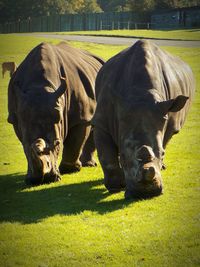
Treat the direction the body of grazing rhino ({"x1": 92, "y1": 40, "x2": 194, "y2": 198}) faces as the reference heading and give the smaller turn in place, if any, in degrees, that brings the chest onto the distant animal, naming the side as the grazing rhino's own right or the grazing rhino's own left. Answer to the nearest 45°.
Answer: approximately 135° to the grazing rhino's own right

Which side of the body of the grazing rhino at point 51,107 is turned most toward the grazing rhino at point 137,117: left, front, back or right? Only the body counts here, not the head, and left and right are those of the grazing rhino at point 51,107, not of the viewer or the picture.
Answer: left

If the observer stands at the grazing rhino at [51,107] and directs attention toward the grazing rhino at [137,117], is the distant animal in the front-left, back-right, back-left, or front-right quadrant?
back-left

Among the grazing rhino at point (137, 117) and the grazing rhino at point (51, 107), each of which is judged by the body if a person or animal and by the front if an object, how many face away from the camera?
0

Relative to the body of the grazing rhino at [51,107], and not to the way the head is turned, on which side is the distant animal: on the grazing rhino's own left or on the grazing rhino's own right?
on the grazing rhino's own right

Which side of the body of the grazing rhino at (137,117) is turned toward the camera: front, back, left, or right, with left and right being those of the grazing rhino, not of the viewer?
front

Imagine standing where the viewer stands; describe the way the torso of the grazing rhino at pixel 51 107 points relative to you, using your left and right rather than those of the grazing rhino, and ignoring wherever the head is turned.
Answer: facing the viewer and to the left of the viewer
